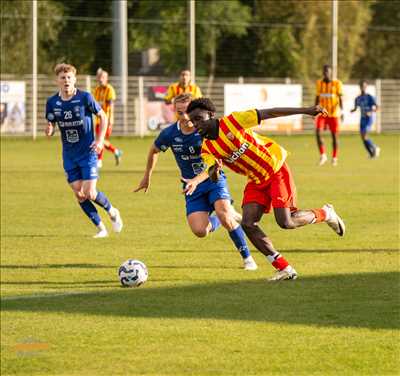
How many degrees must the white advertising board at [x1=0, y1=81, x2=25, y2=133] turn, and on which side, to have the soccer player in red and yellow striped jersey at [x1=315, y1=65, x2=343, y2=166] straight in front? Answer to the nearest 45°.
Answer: approximately 45° to its left

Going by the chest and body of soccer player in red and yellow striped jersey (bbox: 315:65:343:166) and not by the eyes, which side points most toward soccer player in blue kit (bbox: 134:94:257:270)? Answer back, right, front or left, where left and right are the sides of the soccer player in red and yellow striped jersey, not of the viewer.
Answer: front

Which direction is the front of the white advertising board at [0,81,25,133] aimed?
toward the camera

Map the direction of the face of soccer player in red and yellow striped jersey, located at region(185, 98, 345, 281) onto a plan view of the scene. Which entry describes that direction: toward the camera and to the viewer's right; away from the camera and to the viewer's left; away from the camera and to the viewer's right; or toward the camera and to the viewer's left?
toward the camera and to the viewer's left

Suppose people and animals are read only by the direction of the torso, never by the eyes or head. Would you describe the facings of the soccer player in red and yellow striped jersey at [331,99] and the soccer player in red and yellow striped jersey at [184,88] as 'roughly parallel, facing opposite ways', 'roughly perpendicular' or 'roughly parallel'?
roughly parallel

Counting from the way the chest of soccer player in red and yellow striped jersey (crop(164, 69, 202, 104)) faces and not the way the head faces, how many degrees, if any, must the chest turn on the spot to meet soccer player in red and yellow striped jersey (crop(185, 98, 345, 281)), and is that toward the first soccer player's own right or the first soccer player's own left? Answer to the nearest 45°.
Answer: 0° — they already face them

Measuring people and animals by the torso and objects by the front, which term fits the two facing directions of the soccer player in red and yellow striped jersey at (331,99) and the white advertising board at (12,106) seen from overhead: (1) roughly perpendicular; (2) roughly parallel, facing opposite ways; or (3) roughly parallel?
roughly parallel

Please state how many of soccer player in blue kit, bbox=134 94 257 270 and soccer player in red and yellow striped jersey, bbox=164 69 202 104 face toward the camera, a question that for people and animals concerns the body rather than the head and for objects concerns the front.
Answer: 2

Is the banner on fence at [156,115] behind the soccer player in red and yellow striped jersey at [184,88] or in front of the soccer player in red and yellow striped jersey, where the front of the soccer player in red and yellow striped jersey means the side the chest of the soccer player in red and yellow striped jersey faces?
behind

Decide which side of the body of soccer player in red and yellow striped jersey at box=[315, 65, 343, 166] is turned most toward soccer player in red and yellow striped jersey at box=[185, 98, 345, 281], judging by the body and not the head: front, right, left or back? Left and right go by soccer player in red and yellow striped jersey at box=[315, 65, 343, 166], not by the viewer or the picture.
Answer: front

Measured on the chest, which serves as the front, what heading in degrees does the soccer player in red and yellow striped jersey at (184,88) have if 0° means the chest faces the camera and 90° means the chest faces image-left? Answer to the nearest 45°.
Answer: approximately 0°

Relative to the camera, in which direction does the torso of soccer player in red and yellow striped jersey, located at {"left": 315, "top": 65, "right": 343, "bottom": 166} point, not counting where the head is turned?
toward the camera

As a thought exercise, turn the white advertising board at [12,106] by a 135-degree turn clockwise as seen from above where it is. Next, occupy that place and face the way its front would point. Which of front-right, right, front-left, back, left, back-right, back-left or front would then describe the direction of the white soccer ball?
back-left

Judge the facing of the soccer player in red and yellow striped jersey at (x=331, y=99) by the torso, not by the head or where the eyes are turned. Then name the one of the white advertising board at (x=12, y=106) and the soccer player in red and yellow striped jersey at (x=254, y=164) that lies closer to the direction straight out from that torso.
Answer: the soccer player in red and yellow striped jersey

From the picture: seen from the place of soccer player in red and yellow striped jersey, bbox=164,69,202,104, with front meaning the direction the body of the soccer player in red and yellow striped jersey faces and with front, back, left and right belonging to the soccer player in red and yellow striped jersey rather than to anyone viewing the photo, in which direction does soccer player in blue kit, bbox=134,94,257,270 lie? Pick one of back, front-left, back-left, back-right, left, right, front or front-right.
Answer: front

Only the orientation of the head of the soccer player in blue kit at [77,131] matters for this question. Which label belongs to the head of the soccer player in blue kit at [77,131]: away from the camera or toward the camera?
toward the camera

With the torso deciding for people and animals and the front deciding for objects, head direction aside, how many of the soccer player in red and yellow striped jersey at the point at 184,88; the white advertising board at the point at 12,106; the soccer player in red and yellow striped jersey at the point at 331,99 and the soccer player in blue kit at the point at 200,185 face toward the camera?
4

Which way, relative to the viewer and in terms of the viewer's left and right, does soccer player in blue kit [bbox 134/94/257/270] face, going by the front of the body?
facing the viewer
